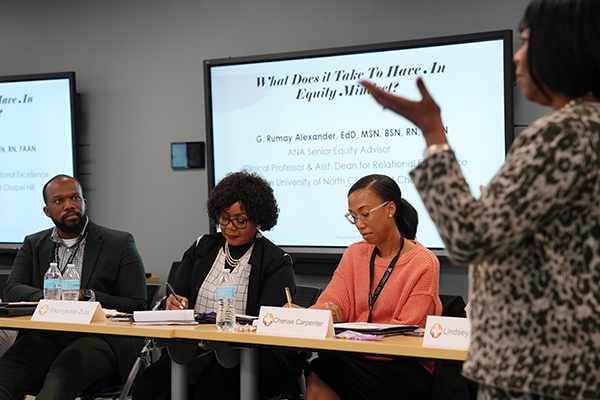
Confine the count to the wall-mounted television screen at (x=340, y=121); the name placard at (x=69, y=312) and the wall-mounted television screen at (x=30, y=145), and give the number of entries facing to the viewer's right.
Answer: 0

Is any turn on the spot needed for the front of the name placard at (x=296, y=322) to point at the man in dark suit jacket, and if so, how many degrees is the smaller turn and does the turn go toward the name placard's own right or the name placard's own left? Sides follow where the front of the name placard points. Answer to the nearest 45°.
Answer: approximately 90° to the name placard's own right

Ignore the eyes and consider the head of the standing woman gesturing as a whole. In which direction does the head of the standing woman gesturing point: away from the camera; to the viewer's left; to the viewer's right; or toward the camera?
to the viewer's left

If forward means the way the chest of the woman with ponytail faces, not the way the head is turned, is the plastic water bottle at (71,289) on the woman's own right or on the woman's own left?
on the woman's own right

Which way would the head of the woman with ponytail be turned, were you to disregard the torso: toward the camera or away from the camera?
toward the camera

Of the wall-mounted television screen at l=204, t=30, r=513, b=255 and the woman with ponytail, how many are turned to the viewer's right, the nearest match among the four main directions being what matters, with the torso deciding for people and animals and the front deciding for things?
0

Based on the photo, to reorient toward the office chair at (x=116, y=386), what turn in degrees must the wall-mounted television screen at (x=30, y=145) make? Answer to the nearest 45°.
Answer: approximately 45° to its left

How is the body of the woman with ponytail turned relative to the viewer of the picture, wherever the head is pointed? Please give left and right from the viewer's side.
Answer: facing the viewer and to the left of the viewer

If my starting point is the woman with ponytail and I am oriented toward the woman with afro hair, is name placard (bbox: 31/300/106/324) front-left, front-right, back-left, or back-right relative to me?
front-left

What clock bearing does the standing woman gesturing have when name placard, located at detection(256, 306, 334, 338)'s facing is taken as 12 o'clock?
The standing woman gesturing is roughly at 10 o'clock from the name placard.

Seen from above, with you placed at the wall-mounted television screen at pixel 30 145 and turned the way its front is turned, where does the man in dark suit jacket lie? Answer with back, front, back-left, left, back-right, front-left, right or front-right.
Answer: front-left

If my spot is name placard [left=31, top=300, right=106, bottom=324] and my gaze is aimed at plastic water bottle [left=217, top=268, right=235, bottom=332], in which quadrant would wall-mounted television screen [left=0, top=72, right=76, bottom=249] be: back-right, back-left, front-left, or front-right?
back-left

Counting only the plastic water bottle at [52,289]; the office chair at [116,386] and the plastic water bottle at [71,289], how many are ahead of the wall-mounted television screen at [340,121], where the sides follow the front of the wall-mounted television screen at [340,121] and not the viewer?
3

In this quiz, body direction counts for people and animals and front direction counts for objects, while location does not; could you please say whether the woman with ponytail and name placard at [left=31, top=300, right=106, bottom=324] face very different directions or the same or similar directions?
same or similar directions
